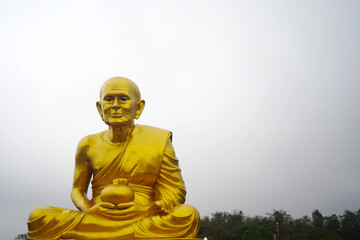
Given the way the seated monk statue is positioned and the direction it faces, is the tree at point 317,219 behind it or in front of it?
behind

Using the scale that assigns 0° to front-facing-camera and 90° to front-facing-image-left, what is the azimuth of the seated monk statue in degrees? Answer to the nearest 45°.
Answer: approximately 0°

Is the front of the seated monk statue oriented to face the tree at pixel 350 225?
no
